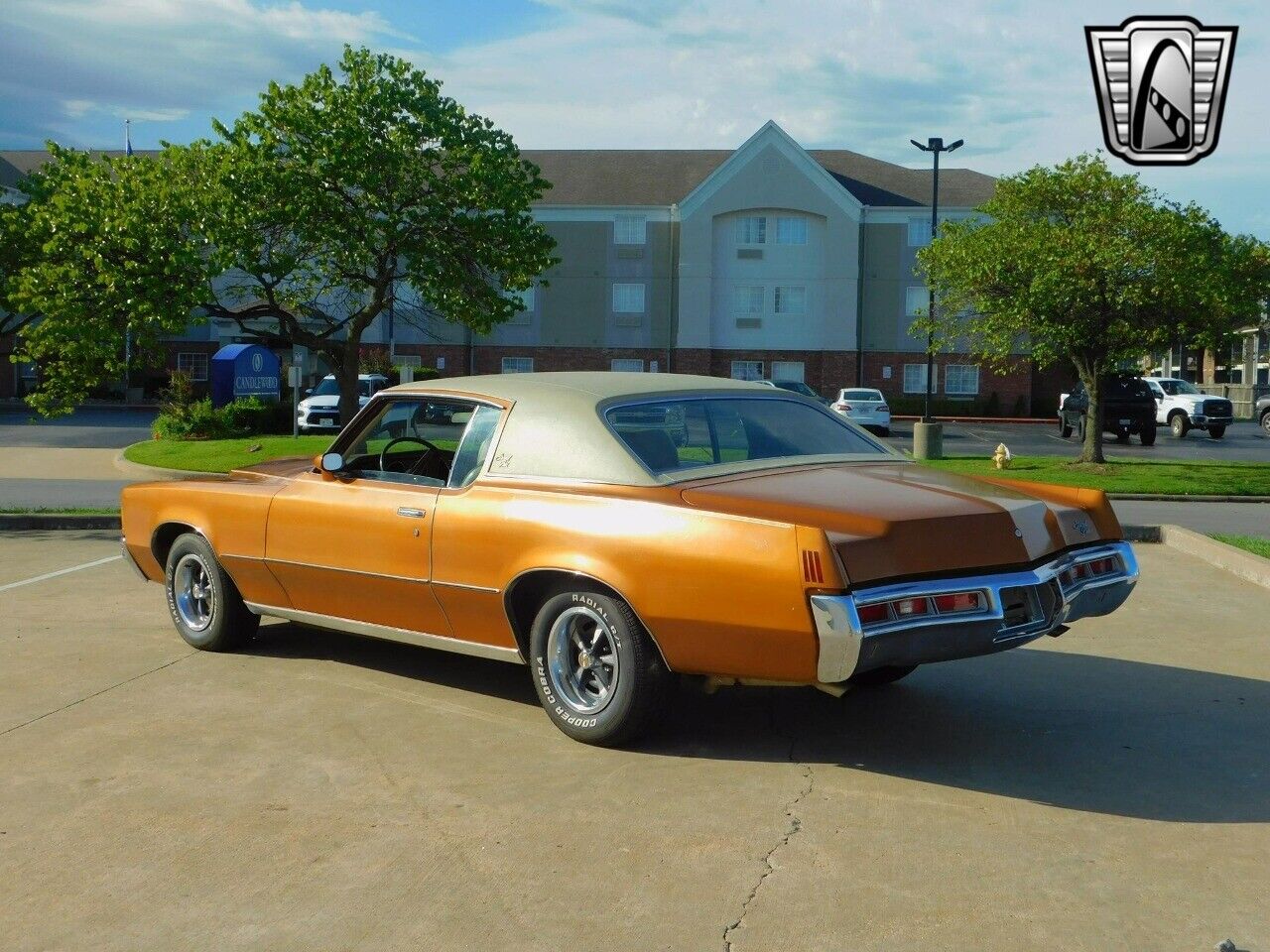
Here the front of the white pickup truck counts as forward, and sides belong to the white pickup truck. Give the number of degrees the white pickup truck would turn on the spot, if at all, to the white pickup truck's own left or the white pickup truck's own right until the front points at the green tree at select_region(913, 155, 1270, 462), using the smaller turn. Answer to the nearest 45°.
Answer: approximately 45° to the white pickup truck's own right

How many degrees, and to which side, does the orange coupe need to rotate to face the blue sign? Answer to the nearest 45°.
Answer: approximately 45° to its right

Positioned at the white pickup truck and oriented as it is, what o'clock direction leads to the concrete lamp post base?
The concrete lamp post base is roughly at 2 o'clock from the white pickup truck.

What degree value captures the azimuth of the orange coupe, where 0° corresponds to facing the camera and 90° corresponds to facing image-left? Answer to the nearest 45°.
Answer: approximately 135°

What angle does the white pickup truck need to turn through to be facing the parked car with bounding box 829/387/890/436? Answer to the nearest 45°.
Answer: approximately 90° to its right

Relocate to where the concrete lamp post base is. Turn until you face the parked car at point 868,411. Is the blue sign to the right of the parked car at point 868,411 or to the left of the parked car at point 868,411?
left

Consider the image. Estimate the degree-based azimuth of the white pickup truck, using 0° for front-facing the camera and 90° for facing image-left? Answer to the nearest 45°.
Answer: approximately 315°

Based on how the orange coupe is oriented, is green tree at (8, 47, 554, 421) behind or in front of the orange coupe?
in front

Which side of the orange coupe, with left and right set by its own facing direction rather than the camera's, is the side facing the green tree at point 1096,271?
right

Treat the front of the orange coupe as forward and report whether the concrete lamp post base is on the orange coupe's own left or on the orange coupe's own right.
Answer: on the orange coupe's own right
